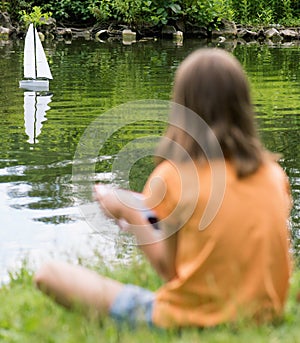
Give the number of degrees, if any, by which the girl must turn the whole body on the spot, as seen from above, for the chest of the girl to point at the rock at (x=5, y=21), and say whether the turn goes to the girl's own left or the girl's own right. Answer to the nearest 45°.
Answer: approximately 45° to the girl's own right

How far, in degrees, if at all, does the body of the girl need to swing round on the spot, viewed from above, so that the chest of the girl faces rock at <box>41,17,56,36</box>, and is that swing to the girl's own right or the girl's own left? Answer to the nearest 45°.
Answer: approximately 45° to the girl's own right

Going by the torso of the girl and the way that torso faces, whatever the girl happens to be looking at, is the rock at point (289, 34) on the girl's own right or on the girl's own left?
on the girl's own right

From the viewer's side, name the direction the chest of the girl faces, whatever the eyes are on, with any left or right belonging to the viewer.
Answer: facing away from the viewer and to the left of the viewer

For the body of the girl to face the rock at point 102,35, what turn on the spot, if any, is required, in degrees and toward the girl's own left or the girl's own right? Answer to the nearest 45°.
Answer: approximately 45° to the girl's own right

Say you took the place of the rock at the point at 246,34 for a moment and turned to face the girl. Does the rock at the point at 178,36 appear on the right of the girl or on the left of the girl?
right
